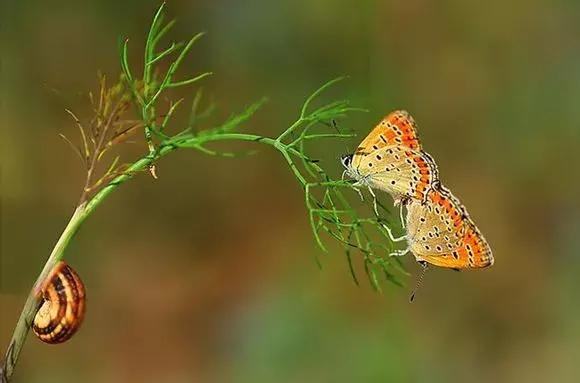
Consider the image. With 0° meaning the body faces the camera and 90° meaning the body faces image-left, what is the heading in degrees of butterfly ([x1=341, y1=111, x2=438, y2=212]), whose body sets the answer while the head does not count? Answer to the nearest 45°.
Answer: approximately 90°
